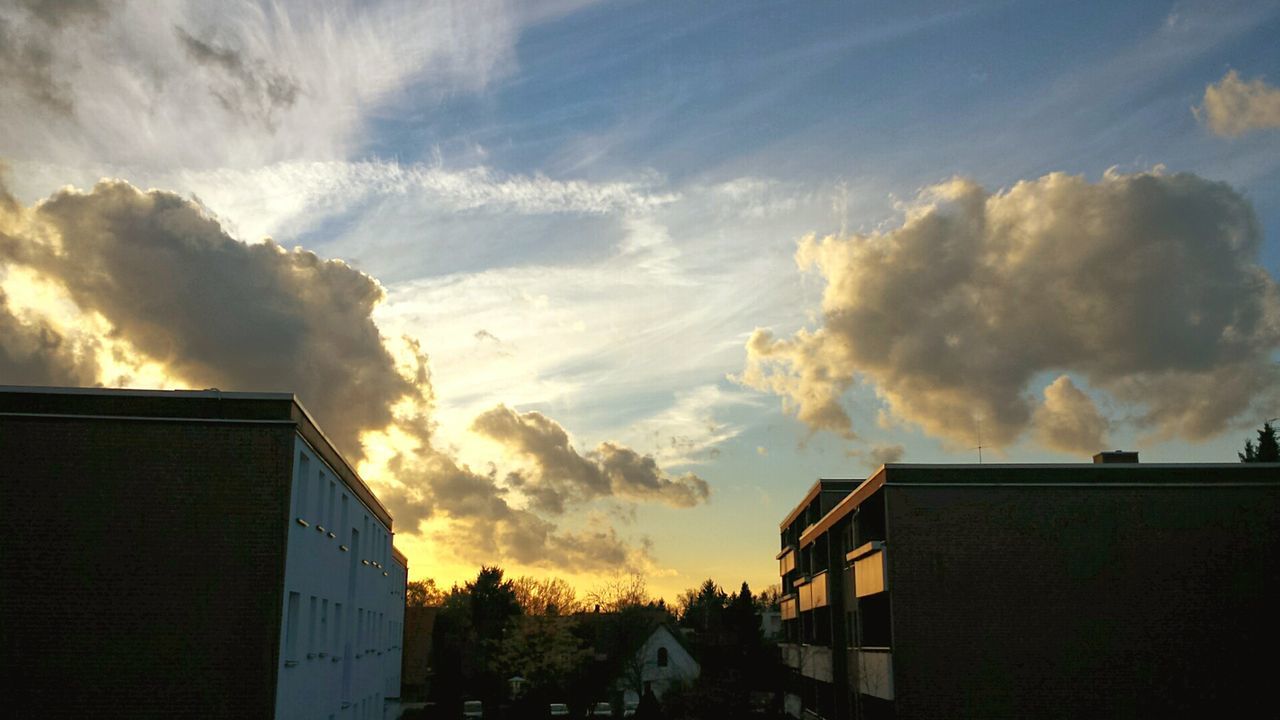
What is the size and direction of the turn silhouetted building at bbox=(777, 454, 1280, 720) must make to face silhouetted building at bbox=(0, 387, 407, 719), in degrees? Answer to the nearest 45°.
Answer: approximately 45° to its left

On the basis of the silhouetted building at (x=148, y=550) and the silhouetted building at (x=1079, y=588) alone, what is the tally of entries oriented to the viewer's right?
1

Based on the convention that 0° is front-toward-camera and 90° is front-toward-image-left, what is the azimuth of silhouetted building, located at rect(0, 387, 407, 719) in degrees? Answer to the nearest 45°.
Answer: approximately 270°

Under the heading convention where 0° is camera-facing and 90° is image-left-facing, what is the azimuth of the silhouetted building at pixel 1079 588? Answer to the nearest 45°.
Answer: approximately 90°

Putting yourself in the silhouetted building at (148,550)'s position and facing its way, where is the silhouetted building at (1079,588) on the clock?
the silhouetted building at (1079,588) is roughly at 12 o'clock from the silhouetted building at (148,550).
